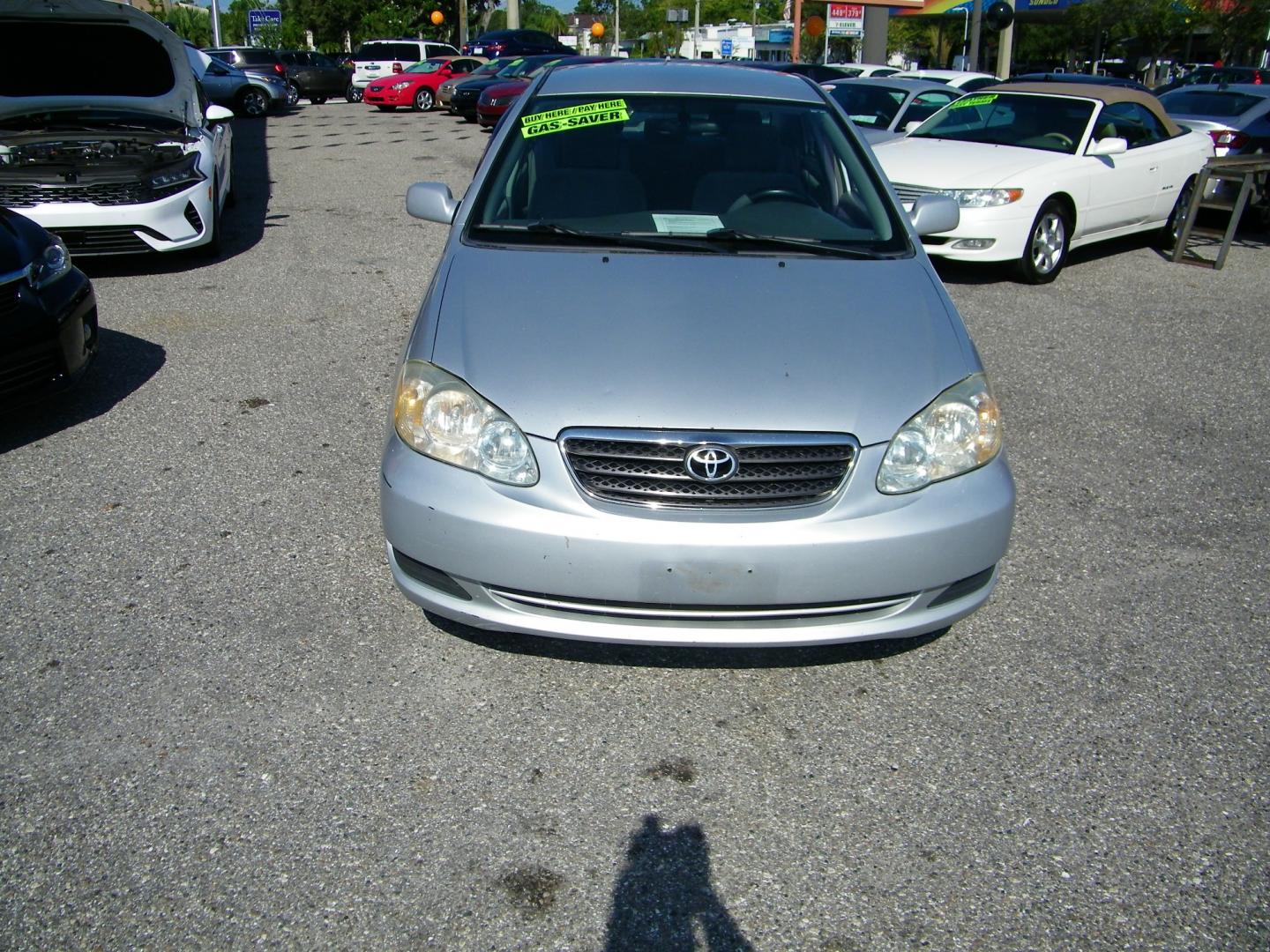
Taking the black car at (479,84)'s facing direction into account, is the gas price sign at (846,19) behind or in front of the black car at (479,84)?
behind

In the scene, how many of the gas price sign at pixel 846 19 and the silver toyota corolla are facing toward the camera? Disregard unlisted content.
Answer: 2

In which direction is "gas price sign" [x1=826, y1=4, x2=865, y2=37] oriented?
toward the camera

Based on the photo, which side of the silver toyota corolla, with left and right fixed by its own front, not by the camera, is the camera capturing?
front

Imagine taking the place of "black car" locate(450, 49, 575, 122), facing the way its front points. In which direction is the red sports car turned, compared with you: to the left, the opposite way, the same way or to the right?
the same way

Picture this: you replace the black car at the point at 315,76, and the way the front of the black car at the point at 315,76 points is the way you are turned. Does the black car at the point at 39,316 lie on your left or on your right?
on your right

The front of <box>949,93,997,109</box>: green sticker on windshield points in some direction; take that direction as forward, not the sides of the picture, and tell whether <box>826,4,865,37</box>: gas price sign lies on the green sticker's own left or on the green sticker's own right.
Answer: on the green sticker's own right

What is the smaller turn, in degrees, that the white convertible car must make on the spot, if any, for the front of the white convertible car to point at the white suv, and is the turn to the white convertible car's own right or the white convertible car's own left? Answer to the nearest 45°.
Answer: approximately 90° to the white convertible car's own right

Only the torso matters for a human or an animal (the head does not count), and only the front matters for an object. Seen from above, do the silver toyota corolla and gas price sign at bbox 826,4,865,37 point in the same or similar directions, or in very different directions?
same or similar directions

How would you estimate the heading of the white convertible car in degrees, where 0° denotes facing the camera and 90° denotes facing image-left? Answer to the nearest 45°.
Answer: approximately 45°

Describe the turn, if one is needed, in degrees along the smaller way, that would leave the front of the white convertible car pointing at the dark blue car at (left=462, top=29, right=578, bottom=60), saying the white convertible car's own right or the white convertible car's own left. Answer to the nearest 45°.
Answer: approximately 90° to the white convertible car's own right

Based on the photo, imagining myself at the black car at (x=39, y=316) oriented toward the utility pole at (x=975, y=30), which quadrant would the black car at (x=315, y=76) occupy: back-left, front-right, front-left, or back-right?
front-left

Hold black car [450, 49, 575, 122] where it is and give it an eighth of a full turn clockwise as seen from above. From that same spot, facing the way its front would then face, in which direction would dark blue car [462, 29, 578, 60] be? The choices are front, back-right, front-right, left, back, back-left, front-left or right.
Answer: right

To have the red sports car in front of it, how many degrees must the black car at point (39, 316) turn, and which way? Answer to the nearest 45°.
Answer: approximately 135° to its left

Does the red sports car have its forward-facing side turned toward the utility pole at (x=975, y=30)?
no

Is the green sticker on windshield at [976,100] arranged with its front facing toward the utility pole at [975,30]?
no
